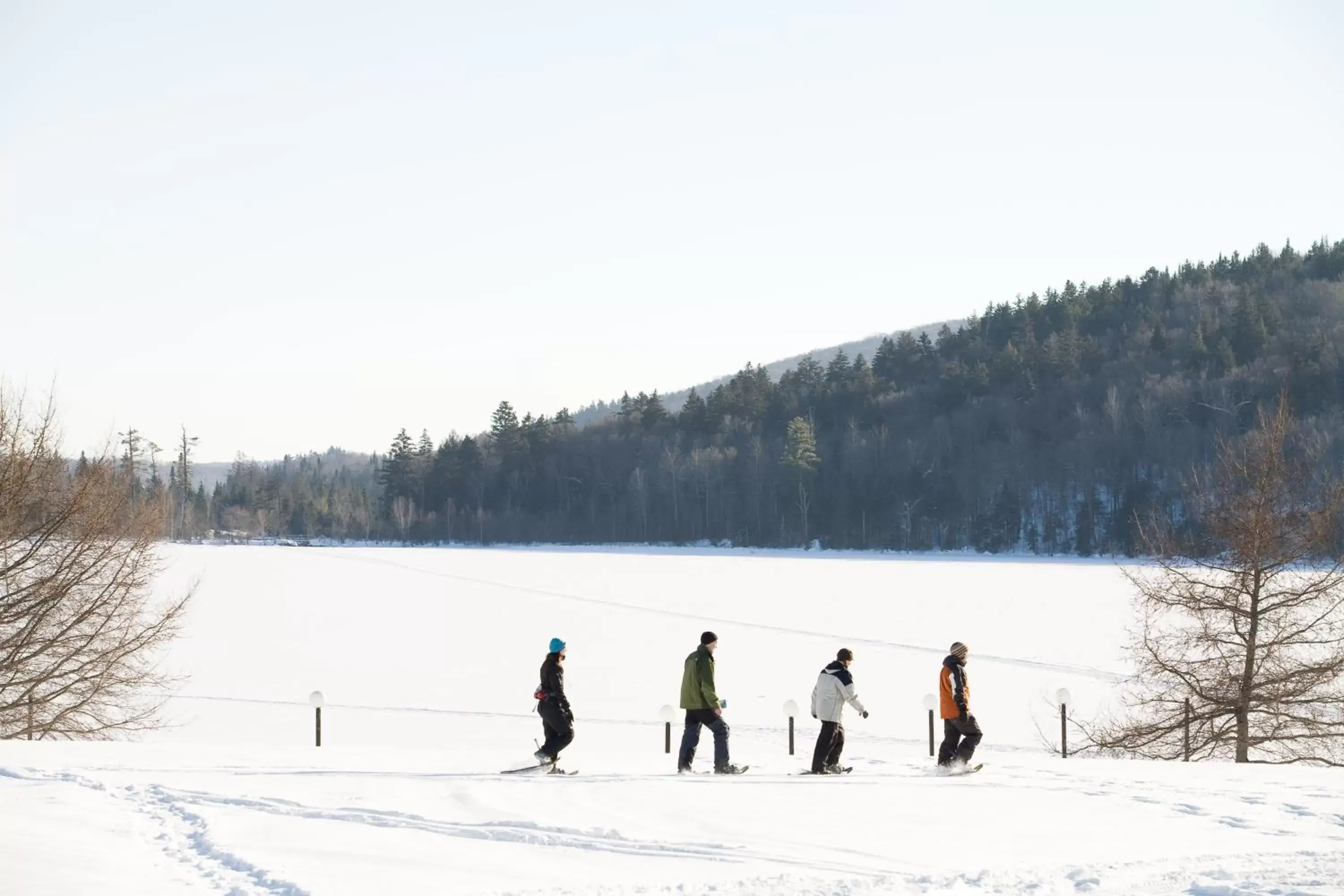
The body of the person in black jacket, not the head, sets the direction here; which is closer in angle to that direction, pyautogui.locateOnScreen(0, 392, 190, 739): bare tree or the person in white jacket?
the person in white jacket

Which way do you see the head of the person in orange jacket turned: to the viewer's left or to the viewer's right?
to the viewer's right

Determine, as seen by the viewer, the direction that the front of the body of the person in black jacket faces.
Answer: to the viewer's right

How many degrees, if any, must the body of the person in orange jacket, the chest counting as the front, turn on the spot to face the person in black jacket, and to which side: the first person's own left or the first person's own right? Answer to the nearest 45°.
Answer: approximately 180°

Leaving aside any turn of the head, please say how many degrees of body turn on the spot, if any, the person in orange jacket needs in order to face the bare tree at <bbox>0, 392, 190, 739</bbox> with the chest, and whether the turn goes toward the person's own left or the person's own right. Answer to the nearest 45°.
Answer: approximately 180°

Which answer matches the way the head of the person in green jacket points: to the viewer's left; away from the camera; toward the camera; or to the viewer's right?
to the viewer's right

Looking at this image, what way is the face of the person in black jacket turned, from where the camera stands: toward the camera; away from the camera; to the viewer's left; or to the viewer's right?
to the viewer's right

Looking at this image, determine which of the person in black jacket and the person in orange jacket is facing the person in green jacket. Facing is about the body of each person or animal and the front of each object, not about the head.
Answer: the person in black jacket

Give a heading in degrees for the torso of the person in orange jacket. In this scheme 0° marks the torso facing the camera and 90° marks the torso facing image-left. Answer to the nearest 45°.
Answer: approximately 270°

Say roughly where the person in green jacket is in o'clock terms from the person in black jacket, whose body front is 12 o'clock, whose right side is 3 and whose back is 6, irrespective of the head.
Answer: The person in green jacket is roughly at 12 o'clock from the person in black jacket.

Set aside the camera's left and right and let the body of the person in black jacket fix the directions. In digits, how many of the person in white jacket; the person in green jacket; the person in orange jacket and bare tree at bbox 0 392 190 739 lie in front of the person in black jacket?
3

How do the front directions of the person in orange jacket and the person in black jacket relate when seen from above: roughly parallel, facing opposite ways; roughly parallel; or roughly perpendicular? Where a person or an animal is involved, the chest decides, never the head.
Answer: roughly parallel

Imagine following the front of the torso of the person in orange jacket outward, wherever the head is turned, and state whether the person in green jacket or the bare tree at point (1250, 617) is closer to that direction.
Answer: the bare tree

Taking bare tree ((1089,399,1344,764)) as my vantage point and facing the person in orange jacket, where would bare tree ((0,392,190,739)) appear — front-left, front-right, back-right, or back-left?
front-right

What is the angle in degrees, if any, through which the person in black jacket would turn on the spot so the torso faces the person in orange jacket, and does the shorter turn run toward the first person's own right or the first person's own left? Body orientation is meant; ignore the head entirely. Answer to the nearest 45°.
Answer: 0° — they already face them

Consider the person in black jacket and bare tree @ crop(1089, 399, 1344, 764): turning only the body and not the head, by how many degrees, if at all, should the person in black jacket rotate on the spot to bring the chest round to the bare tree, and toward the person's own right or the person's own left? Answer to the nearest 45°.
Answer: approximately 45° to the person's own left

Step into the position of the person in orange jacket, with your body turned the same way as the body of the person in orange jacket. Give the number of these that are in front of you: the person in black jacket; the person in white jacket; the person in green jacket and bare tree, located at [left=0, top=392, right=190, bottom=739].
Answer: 0

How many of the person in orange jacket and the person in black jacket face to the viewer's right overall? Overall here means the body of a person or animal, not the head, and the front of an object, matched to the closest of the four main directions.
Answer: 2

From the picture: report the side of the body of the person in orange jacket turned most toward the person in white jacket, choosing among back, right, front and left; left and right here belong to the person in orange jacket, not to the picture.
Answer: back
